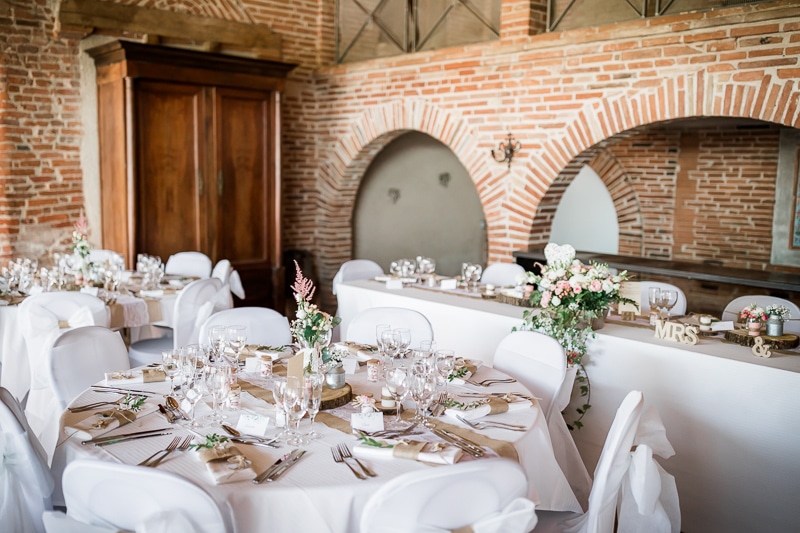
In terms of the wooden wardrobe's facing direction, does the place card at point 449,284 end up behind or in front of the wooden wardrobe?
in front

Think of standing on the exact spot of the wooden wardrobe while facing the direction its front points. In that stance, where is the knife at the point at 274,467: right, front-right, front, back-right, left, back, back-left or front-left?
front-right

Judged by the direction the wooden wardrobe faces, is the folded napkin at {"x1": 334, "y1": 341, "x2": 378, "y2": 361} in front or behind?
in front

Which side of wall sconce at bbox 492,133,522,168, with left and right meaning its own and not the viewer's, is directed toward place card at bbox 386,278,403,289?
front

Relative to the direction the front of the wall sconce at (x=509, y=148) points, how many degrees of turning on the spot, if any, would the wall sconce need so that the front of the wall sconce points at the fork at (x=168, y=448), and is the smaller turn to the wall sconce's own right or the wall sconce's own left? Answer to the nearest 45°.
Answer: approximately 45° to the wall sconce's own left

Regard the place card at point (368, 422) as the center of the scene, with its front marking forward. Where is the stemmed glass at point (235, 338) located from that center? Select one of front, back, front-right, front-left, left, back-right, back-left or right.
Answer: back-right

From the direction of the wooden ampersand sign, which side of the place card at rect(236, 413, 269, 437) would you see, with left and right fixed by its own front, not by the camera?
left

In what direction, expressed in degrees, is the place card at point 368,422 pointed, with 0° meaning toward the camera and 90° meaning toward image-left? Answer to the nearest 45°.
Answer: approximately 0°

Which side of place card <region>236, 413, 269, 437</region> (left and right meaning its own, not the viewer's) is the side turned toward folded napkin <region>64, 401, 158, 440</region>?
right

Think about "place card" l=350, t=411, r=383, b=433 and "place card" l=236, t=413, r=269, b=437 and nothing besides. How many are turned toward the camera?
2

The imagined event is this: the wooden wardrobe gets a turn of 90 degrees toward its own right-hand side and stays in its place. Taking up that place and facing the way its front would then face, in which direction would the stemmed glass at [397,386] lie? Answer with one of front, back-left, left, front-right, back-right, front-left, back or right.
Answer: front-left
